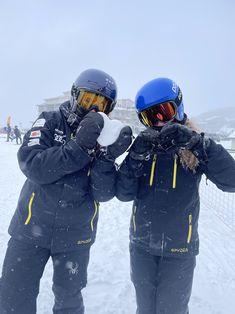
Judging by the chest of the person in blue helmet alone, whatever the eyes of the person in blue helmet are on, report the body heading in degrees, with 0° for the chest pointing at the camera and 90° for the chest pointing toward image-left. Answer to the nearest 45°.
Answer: approximately 0°

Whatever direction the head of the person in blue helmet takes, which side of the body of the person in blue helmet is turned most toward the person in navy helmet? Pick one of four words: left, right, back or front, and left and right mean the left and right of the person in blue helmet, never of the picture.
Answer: right
